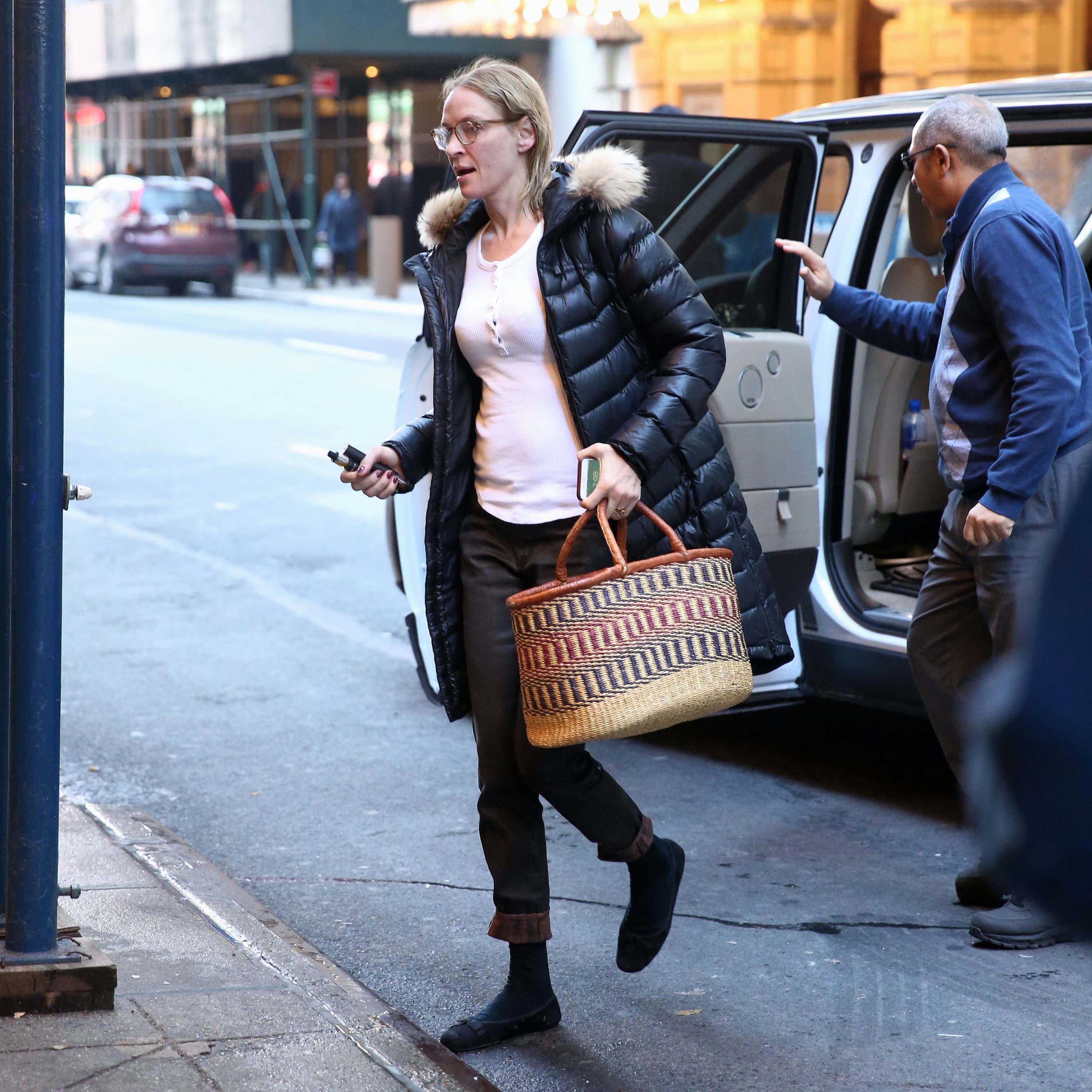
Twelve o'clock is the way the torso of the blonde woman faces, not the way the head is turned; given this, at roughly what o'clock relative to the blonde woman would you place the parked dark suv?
The parked dark suv is roughly at 4 o'clock from the blonde woman.

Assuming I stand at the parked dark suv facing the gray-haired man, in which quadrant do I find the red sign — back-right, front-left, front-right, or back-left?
back-left

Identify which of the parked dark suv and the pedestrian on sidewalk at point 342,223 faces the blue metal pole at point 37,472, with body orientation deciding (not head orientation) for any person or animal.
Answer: the pedestrian on sidewalk

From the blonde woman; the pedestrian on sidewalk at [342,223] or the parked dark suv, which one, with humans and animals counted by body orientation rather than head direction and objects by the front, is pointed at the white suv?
the pedestrian on sidewalk

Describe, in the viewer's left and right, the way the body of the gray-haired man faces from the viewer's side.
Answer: facing to the left of the viewer

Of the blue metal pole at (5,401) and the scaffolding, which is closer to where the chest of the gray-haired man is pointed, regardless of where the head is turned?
the blue metal pole

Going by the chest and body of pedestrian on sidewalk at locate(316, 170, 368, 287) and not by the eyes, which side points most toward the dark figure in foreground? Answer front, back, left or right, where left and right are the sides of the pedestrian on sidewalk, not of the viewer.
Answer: front

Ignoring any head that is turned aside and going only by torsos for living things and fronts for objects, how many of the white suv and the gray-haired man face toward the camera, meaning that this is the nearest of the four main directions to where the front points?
0

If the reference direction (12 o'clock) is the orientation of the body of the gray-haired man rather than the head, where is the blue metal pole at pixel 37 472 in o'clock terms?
The blue metal pole is roughly at 11 o'clock from the gray-haired man.

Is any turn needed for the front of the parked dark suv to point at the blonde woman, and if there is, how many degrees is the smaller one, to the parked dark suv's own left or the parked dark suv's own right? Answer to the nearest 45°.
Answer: approximately 135° to the parked dark suv's own left

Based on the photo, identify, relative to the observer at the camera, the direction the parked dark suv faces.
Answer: facing away from the viewer and to the left of the viewer

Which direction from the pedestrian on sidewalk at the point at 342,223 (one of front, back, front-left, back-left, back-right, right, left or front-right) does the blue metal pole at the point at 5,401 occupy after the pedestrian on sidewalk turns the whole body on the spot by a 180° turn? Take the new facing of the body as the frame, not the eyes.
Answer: back

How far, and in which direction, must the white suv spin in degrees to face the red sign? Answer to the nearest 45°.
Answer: approximately 45° to its right

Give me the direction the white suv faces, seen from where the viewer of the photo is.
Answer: facing away from the viewer and to the left of the viewer

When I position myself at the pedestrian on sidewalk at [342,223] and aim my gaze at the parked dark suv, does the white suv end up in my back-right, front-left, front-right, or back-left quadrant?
front-left

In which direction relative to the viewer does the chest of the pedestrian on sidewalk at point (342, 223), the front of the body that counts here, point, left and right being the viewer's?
facing the viewer

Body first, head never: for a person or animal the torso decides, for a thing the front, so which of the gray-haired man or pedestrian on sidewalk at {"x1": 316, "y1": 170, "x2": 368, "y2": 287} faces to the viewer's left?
the gray-haired man

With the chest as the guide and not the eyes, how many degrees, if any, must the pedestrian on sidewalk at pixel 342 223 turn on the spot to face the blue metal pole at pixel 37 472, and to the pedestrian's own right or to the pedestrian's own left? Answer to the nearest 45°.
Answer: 0° — they already face it
